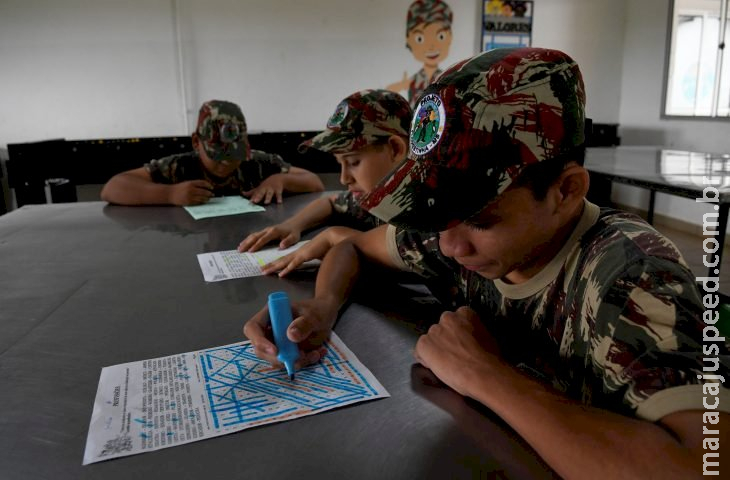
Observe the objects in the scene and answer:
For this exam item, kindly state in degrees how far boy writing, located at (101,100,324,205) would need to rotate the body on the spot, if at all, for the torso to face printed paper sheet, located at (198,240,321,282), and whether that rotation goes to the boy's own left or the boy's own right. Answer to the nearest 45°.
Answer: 0° — they already face it

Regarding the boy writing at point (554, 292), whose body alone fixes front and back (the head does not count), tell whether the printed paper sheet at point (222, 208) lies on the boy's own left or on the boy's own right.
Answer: on the boy's own right

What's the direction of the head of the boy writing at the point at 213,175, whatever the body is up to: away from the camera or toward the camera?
toward the camera

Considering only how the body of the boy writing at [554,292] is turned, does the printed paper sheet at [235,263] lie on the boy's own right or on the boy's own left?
on the boy's own right

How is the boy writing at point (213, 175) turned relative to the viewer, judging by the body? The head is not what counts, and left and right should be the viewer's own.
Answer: facing the viewer

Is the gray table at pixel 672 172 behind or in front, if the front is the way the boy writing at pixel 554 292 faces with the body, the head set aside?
behind

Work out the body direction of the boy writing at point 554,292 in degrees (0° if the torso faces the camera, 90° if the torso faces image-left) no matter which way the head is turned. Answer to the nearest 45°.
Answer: approximately 45°

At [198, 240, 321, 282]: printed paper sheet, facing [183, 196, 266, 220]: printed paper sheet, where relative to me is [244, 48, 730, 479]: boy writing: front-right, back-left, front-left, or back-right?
back-right

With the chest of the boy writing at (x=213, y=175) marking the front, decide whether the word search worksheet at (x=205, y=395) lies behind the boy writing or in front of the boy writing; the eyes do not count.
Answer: in front

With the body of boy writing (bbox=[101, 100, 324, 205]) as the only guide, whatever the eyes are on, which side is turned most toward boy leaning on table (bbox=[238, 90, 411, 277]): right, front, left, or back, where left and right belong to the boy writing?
front

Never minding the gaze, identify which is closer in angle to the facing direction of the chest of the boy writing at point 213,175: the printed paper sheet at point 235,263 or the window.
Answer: the printed paper sheet

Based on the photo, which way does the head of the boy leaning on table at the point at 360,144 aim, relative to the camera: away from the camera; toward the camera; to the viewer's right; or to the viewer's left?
to the viewer's left

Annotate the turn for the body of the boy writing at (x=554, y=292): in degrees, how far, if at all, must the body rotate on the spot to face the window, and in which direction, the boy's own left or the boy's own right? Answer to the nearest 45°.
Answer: approximately 135° to the boy's own right

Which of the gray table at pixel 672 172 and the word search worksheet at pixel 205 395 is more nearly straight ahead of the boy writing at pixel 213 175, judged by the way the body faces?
the word search worksheet

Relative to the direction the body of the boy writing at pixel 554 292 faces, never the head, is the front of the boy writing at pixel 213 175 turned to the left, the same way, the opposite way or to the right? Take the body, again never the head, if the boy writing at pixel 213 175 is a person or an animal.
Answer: to the left

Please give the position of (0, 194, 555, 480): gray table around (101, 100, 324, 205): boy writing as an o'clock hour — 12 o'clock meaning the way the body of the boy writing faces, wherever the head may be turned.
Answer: The gray table is roughly at 12 o'clock from the boy writing.

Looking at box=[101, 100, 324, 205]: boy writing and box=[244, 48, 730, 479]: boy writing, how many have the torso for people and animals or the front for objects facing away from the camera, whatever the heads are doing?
0
